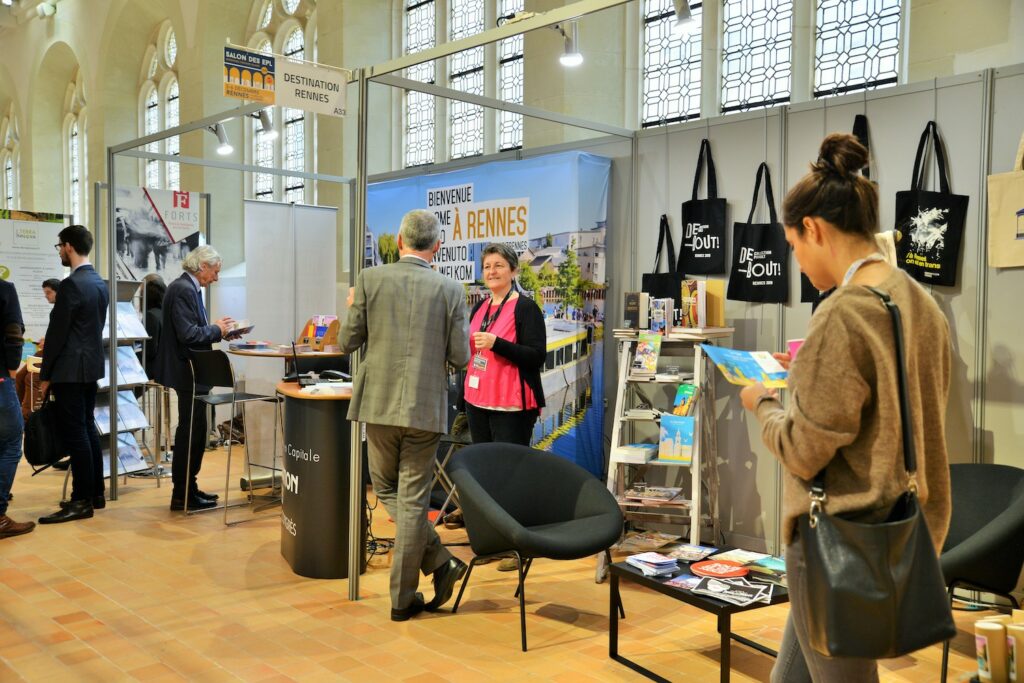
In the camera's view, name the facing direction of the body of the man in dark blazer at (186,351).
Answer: to the viewer's right

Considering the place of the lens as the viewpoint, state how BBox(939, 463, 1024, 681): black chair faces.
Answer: facing the viewer and to the left of the viewer

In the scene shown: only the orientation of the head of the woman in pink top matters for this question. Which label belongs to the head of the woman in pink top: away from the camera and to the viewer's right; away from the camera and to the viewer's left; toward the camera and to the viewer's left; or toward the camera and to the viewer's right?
toward the camera and to the viewer's left

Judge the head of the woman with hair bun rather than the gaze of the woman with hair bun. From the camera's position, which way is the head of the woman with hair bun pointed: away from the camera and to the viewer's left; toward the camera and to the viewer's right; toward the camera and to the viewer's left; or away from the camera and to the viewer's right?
away from the camera and to the viewer's left

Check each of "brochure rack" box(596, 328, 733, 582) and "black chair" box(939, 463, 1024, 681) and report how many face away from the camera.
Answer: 0

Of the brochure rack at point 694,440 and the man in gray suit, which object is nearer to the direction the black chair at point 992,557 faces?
the man in gray suit

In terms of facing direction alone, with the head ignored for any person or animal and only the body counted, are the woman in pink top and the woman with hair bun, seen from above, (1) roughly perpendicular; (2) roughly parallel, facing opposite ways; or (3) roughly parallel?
roughly perpendicular

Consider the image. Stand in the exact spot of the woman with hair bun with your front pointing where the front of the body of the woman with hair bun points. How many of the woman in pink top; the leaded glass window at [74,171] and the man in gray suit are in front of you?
3

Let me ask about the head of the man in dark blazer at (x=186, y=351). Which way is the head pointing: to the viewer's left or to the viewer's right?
to the viewer's right

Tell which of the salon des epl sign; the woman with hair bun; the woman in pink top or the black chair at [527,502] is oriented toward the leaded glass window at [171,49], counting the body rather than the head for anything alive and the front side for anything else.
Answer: the woman with hair bun
